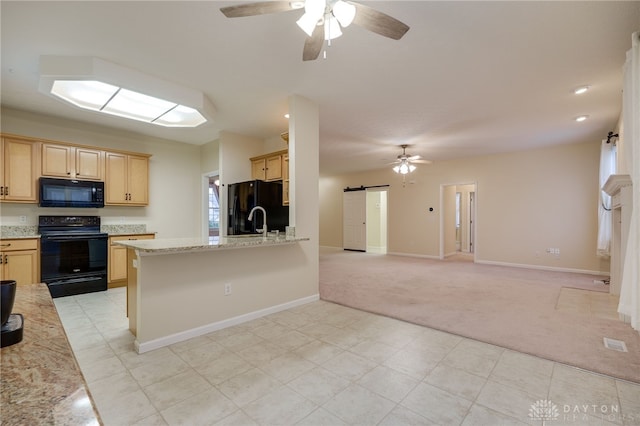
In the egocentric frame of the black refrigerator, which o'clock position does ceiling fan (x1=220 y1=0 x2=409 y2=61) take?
The ceiling fan is roughly at 10 o'clock from the black refrigerator.

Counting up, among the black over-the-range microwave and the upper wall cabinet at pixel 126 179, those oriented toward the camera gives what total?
2

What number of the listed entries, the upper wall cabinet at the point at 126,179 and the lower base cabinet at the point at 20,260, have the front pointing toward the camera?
2

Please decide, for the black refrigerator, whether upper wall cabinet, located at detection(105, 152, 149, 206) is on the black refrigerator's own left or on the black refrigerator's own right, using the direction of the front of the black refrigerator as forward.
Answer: on the black refrigerator's own right

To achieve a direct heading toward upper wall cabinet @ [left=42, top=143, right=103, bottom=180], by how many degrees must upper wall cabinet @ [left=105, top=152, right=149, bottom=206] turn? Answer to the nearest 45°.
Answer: approximately 90° to its right

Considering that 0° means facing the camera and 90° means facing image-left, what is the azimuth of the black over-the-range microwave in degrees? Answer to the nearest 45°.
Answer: approximately 0°

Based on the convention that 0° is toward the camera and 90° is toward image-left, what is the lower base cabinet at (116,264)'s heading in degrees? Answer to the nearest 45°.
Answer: approximately 0°

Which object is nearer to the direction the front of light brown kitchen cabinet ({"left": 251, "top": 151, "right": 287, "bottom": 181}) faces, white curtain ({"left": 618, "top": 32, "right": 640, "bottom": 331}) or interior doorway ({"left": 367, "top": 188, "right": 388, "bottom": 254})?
the white curtain

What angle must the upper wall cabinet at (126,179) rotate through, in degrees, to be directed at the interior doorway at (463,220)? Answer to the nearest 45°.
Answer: approximately 90° to its left
